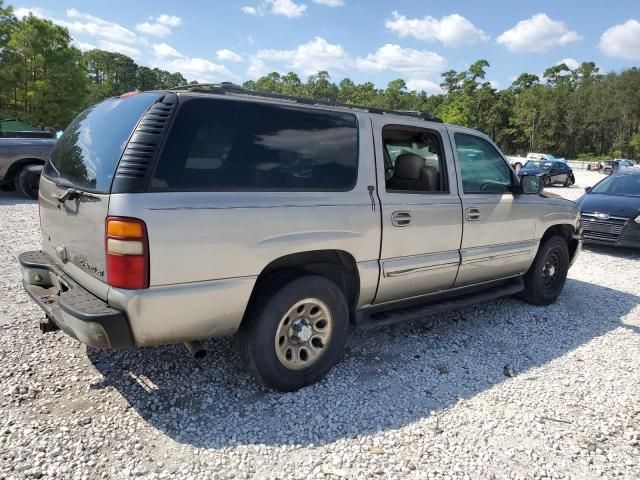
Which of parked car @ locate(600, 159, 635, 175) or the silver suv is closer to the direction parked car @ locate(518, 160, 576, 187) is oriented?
the silver suv

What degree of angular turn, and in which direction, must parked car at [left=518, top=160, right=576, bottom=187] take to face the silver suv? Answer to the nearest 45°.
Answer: approximately 45° to its left

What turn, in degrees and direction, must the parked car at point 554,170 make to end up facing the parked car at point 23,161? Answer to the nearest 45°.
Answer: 0° — it already faces it

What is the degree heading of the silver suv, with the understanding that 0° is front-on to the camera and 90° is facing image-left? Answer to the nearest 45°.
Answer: approximately 225°

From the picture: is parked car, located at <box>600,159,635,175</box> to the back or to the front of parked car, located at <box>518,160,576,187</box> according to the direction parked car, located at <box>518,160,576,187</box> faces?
to the back

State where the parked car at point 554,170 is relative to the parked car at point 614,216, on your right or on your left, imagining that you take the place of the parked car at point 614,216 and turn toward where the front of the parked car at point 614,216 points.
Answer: on your right
